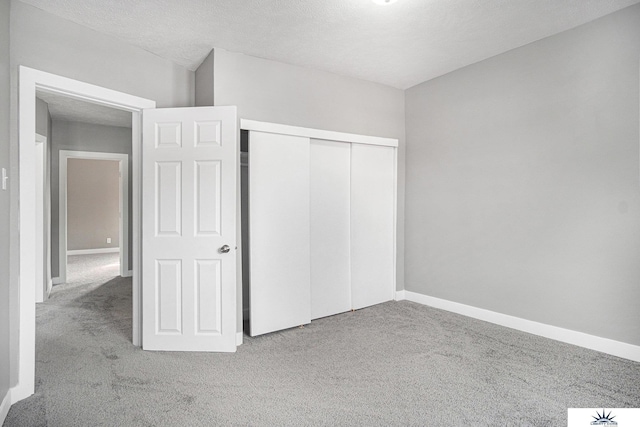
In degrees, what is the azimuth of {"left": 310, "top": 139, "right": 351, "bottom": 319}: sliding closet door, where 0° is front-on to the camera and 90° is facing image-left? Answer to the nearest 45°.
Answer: approximately 315°

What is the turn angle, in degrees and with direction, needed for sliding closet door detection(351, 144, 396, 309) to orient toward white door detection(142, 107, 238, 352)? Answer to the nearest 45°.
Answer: approximately 90° to its right

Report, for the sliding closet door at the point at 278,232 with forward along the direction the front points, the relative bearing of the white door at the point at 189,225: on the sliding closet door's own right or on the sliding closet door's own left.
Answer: on the sliding closet door's own right

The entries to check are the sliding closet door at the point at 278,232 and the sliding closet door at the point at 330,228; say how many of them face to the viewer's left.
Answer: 0

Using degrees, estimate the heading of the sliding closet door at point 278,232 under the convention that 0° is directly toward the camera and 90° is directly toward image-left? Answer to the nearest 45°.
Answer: approximately 315°

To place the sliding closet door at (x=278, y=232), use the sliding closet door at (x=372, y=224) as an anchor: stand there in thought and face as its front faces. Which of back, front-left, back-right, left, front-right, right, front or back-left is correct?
right

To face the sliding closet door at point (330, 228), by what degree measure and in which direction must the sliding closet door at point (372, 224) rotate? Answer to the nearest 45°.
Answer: approximately 90° to its right

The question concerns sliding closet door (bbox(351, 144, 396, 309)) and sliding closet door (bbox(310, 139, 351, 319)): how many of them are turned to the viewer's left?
0

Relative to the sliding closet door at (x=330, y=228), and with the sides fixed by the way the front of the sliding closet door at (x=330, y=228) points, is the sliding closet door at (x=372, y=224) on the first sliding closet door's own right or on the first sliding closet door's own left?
on the first sliding closet door's own left

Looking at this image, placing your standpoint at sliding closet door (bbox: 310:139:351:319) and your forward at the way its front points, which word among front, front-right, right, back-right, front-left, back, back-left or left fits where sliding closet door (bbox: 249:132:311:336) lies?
right

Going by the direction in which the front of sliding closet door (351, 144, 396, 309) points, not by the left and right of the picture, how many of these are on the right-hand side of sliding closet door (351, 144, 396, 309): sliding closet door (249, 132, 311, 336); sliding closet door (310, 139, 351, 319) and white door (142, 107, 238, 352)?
3

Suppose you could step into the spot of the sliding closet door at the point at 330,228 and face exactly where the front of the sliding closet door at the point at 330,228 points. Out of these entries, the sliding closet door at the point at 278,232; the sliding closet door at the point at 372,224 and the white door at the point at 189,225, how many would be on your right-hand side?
2

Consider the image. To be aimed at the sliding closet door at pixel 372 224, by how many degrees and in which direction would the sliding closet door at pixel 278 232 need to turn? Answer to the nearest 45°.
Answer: approximately 90° to its left
